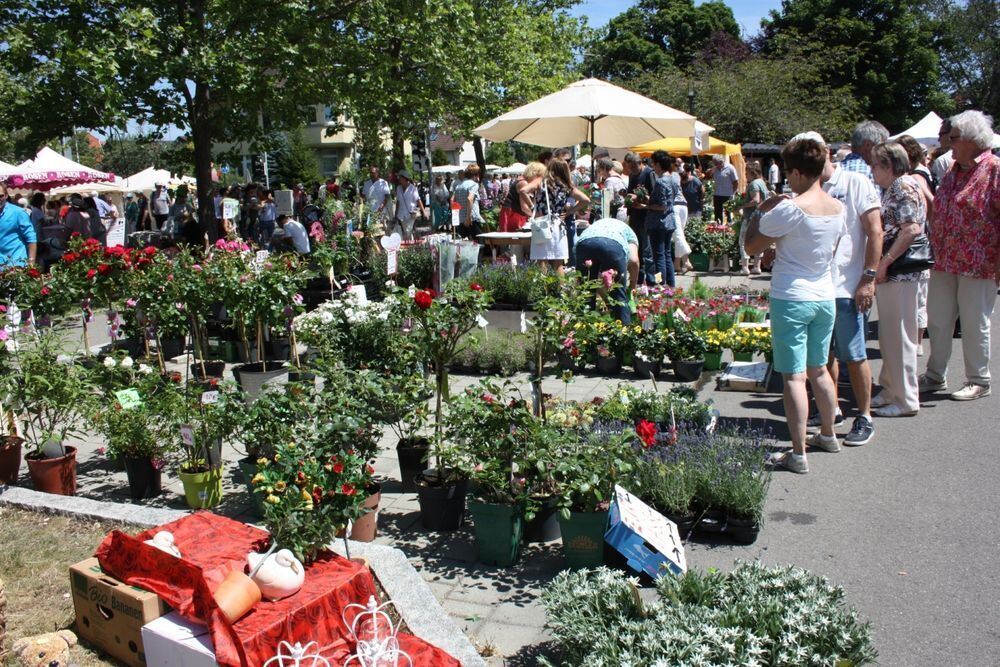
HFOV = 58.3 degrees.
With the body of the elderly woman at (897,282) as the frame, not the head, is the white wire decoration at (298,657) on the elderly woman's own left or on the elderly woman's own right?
on the elderly woman's own left

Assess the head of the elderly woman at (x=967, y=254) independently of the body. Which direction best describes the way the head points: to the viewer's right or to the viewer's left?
to the viewer's left

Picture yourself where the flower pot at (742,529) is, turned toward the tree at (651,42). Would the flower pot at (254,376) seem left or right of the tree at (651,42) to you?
left

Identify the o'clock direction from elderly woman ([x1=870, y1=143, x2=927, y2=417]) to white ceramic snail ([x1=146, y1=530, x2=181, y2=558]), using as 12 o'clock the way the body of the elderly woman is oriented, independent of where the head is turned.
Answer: The white ceramic snail is roughly at 10 o'clock from the elderly woman.

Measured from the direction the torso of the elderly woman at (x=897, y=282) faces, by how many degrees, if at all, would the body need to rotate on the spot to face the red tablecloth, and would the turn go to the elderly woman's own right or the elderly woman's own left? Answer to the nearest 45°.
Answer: approximately 45° to the elderly woman's own left

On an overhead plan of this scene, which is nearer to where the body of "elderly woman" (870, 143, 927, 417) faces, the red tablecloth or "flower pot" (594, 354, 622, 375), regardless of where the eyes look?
the flower pot

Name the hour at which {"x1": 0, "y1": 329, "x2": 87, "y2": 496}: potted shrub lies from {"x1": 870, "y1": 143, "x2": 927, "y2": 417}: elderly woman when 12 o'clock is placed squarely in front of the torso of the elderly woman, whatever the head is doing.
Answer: The potted shrub is roughly at 11 o'clock from the elderly woman.

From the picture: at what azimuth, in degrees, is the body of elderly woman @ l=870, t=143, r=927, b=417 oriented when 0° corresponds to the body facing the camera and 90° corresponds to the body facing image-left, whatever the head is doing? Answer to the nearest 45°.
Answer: approximately 90°

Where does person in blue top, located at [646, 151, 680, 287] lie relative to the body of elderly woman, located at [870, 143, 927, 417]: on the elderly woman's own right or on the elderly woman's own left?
on the elderly woman's own right

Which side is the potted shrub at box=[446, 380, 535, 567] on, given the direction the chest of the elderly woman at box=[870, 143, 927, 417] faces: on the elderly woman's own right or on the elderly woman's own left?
on the elderly woman's own left

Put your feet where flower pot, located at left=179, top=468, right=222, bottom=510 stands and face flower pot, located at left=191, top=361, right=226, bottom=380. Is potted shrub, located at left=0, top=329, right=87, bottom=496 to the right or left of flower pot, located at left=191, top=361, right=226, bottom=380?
left

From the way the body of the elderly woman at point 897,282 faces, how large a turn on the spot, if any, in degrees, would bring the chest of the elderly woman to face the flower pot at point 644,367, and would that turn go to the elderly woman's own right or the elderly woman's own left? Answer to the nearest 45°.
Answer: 0° — they already face it

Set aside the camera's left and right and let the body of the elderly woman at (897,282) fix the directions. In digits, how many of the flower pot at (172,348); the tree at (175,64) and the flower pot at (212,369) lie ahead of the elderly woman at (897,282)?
3
